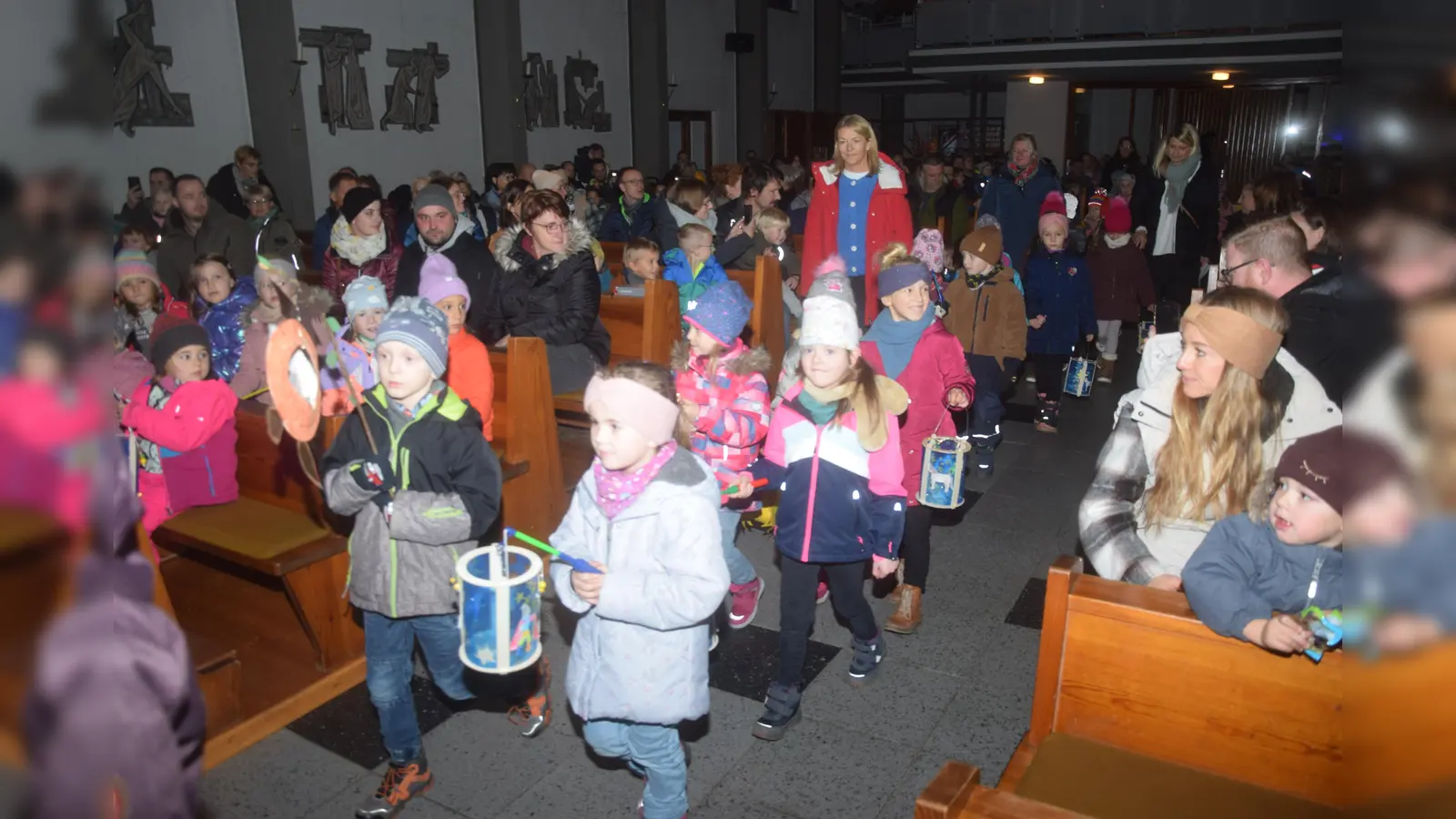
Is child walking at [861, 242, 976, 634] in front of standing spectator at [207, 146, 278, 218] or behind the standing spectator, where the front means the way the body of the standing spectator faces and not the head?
in front

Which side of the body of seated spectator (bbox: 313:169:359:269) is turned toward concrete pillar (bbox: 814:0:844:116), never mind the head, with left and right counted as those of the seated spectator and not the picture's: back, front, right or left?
left

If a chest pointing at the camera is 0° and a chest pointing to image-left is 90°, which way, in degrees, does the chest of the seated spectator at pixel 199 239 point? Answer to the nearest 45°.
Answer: approximately 0°

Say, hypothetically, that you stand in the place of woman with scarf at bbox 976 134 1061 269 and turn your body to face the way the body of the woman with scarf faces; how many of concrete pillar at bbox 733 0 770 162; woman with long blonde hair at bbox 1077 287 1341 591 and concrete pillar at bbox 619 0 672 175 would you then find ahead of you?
1

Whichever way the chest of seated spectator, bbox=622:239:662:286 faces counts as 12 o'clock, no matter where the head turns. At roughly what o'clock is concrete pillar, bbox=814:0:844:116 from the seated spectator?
The concrete pillar is roughly at 8 o'clock from the seated spectator.

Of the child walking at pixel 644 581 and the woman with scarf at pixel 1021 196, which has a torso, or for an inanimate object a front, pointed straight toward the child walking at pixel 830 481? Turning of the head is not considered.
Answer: the woman with scarf

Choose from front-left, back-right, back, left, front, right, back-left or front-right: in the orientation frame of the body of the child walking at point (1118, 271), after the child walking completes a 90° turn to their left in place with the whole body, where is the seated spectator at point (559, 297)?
back-right

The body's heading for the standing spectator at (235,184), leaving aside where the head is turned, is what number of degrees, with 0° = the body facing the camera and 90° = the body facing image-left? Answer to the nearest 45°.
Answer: approximately 315°

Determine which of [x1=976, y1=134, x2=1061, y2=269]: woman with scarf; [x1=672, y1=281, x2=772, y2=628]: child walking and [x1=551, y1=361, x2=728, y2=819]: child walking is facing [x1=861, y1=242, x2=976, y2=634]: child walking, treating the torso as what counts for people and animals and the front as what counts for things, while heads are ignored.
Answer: the woman with scarf

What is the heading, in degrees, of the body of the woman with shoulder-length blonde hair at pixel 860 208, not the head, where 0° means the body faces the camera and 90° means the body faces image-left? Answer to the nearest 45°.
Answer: approximately 0°
